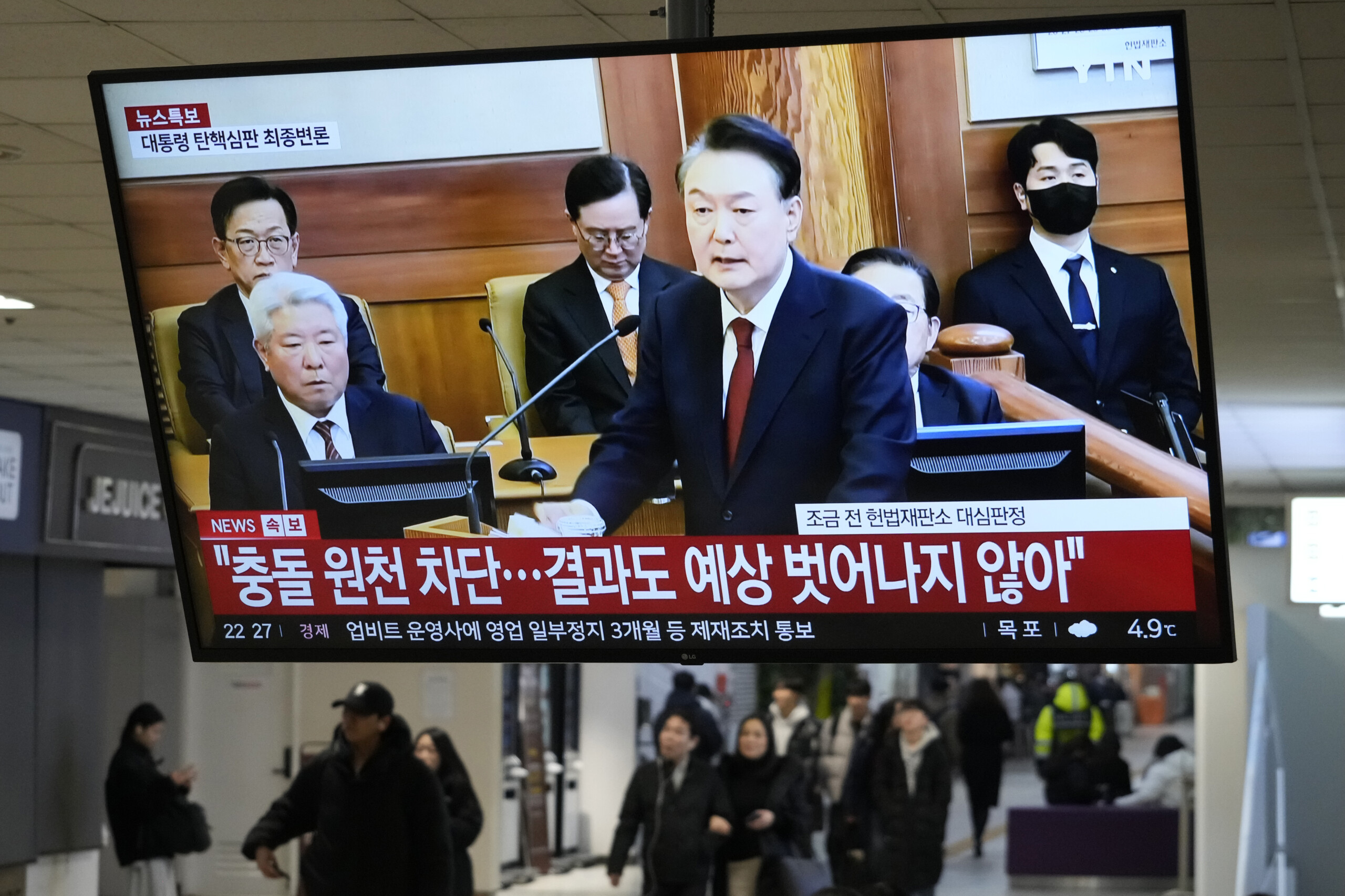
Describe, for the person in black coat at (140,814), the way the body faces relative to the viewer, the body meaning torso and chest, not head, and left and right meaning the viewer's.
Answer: facing to the right of the viewer

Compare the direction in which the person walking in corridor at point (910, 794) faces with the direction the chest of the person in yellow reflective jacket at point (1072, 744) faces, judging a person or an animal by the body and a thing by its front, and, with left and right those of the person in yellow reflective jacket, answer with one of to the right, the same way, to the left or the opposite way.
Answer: the opposite way

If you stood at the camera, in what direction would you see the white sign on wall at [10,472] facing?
facing the viewer and to the right of the viewer

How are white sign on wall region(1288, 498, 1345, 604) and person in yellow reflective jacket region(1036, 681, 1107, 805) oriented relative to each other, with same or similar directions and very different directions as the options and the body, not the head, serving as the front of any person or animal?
very different directions

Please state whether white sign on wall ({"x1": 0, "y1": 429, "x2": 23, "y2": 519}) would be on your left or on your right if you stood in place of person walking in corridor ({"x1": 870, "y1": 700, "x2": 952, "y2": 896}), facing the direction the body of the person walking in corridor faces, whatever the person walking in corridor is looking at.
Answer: on your right

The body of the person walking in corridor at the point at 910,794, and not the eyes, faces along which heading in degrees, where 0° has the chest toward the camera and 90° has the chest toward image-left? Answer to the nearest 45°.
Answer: approximately 0°

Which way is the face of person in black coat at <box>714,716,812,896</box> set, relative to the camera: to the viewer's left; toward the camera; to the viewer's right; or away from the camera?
toward the camera

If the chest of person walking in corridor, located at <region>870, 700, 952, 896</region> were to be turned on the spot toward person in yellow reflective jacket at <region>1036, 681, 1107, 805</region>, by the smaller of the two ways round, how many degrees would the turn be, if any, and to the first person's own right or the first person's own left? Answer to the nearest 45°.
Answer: approximately 180°

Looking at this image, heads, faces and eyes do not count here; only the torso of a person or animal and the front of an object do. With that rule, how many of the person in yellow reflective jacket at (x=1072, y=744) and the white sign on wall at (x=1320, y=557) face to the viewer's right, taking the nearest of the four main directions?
0

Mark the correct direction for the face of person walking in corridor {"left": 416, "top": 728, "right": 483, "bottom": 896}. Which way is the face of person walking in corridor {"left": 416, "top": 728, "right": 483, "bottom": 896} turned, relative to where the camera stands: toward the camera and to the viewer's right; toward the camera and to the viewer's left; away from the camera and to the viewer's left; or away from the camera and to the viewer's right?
toward the camera and to the viewer's left

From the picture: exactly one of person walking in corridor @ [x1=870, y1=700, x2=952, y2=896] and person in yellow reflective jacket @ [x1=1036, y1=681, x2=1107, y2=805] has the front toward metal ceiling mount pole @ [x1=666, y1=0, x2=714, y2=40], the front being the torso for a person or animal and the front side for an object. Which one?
the person walking in corridor

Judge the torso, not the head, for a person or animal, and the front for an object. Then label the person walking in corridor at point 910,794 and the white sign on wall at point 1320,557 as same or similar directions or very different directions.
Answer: same or similar directions

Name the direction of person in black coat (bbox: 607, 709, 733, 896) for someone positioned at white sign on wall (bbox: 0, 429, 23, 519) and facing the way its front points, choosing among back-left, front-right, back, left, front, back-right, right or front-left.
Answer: front

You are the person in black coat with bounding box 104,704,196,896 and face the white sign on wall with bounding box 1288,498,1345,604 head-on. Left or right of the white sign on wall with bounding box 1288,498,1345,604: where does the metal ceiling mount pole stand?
right

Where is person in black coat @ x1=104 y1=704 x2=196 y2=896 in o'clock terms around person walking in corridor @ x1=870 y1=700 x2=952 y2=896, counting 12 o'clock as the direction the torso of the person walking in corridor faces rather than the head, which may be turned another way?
The person in black coat is roughly at 3 o'clock from the person walking in corridor.

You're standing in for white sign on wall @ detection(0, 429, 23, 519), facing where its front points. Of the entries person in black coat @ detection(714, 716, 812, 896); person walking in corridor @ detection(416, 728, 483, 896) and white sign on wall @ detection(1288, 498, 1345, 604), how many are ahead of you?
3

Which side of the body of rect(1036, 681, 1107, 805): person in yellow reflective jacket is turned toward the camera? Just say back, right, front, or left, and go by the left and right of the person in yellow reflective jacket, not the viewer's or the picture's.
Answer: back

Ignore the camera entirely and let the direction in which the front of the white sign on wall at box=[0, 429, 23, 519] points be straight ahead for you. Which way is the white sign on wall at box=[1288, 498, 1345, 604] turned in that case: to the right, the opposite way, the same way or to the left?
to the right
